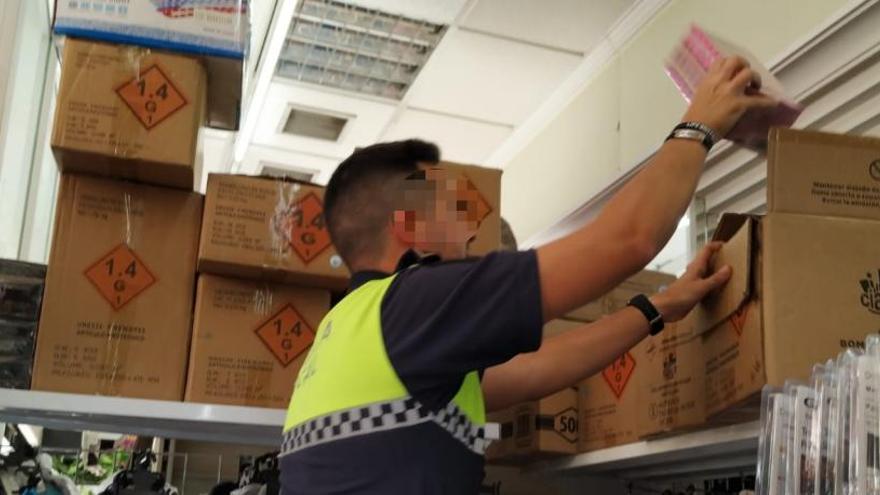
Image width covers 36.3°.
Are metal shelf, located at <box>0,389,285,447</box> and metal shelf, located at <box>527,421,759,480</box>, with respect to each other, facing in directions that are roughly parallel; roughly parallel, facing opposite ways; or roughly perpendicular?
roughly perpendicular

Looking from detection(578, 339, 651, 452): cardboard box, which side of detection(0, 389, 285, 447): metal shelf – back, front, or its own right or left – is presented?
left

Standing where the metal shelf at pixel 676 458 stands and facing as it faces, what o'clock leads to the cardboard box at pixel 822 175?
The cardboard box is roughly at 10 o'clock from the metal shelf.

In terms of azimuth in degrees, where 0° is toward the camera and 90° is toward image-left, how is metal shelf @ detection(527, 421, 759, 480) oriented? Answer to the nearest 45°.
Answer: approximately 45°

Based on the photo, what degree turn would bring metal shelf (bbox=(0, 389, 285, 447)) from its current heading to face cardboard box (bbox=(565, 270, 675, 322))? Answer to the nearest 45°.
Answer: approximately 90° to its left

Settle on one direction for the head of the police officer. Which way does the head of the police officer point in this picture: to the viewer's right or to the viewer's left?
to the viewer's right
